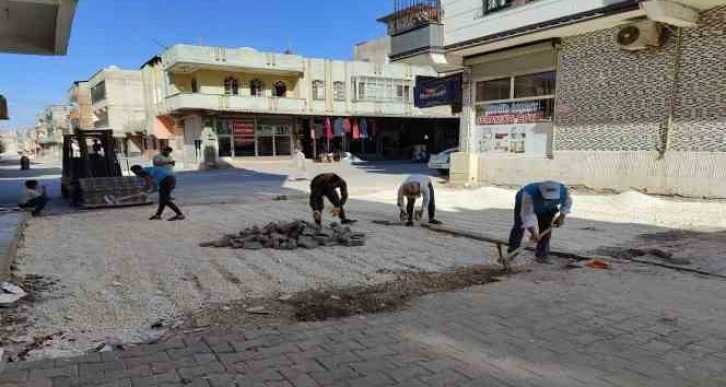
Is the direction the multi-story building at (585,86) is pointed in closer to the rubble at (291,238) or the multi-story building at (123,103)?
the rubble

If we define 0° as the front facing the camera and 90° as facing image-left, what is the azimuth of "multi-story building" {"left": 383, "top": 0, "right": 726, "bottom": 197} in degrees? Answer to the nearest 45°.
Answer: approximately 45°

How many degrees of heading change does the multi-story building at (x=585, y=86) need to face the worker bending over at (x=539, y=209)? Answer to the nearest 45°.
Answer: approximately 45° to its left

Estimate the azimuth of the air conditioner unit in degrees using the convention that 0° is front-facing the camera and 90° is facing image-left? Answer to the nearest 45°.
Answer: approximately 0°

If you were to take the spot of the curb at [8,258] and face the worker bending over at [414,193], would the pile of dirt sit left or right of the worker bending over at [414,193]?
right

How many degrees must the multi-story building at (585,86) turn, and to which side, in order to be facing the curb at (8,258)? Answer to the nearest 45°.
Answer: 0° — it already faces it
